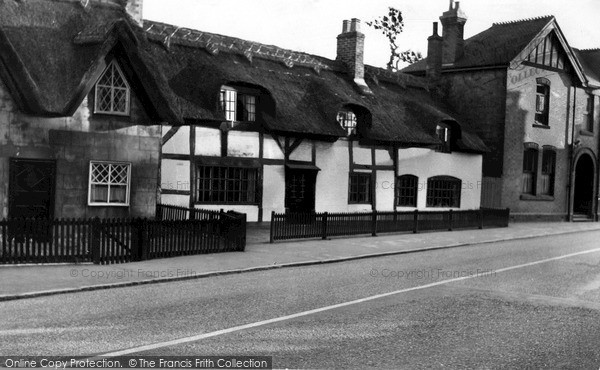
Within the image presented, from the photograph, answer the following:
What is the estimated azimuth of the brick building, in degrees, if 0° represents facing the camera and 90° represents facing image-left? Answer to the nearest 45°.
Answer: approximately 315°

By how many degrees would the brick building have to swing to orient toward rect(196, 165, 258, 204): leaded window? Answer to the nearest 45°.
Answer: approximately 90° to its right

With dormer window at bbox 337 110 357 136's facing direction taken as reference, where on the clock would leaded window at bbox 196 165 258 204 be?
The leaded window is roughly at 3 o'clock from the dormer window.

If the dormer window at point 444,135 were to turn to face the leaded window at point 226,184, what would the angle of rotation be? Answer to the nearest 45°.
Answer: approximately 90° to its right

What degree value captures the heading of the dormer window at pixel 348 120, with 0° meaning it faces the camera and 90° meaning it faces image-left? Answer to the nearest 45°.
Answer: approximately 315°

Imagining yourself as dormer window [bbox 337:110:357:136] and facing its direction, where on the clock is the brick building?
The brick building is roughly at 9 o'clock from the dormer window.

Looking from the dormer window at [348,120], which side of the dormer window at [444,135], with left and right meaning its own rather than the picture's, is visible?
right

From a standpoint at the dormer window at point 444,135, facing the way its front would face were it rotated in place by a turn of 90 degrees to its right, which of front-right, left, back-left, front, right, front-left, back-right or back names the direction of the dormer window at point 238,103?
front

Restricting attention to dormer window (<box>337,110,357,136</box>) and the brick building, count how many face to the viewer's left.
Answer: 0

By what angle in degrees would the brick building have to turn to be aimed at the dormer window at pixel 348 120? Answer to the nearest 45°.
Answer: approximately 90° to its right
